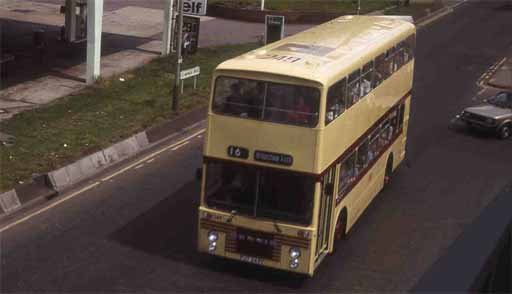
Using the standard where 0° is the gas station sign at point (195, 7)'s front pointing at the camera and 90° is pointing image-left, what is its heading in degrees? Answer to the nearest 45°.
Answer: approximately 0°

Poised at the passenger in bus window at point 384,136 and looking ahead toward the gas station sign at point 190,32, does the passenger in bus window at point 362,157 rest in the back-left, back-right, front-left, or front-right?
back-left

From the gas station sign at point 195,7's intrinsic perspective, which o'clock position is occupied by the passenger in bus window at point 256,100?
The passenger in bus window is roughly at 12 o'clock from the gas station sign.

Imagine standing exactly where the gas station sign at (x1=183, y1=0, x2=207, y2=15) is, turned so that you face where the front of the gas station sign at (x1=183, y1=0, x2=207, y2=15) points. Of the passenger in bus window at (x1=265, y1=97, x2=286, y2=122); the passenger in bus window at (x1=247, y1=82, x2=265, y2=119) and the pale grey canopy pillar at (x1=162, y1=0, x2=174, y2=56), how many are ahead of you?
2

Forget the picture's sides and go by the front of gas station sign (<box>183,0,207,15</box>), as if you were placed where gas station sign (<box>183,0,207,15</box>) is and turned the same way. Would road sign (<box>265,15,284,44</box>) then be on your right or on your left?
on your left

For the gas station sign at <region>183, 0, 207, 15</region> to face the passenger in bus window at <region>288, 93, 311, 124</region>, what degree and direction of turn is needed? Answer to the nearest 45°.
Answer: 0° — it already faces them

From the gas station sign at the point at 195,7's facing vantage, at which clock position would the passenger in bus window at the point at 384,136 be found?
The passenger in bus window is roughly at 11 o'clock from the gas station sign.

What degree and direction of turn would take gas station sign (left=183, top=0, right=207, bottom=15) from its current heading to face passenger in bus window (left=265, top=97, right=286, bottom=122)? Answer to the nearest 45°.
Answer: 0° — it already faces them

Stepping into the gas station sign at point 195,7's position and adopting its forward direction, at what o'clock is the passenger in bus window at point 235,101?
The passenger in bus window is roughly at 12 o'clock from the gas station sign.
